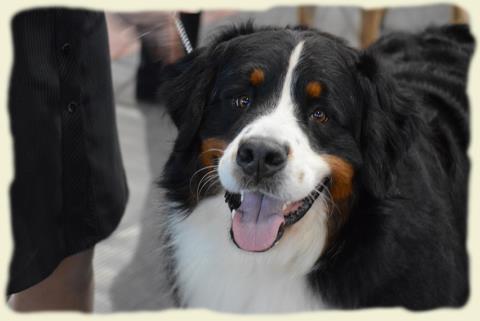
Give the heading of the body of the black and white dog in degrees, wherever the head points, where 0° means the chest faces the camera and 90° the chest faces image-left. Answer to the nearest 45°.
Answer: approximately 45°
